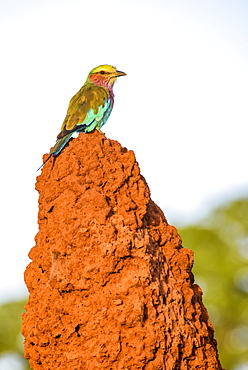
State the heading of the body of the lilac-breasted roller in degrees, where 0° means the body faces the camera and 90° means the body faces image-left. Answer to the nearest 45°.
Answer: approximately 270°
